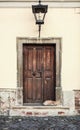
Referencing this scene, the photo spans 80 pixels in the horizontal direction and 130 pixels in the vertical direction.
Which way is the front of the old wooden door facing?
toward the camera
